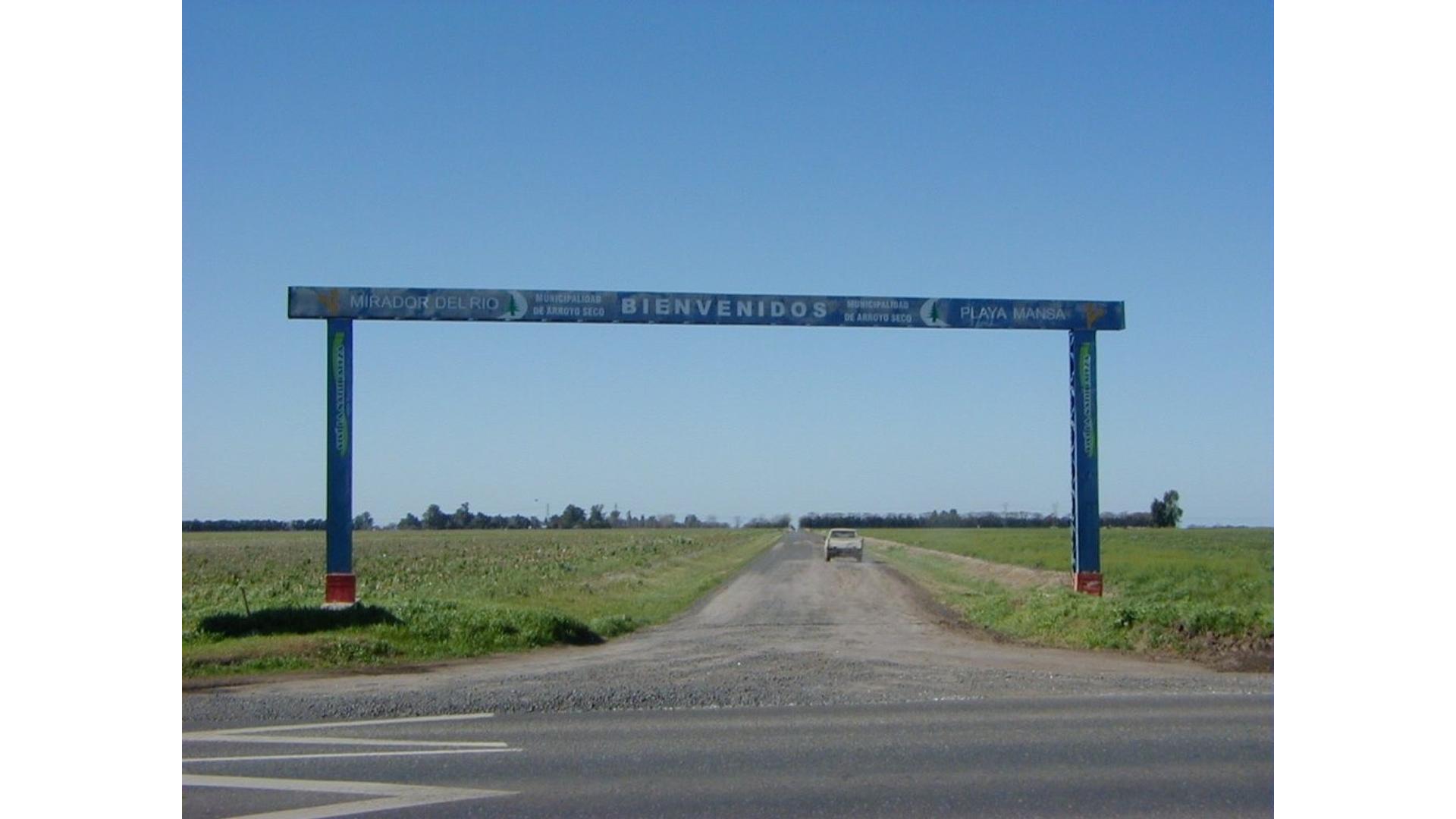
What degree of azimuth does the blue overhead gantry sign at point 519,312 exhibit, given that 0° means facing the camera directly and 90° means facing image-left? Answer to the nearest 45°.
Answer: approximately 0°
